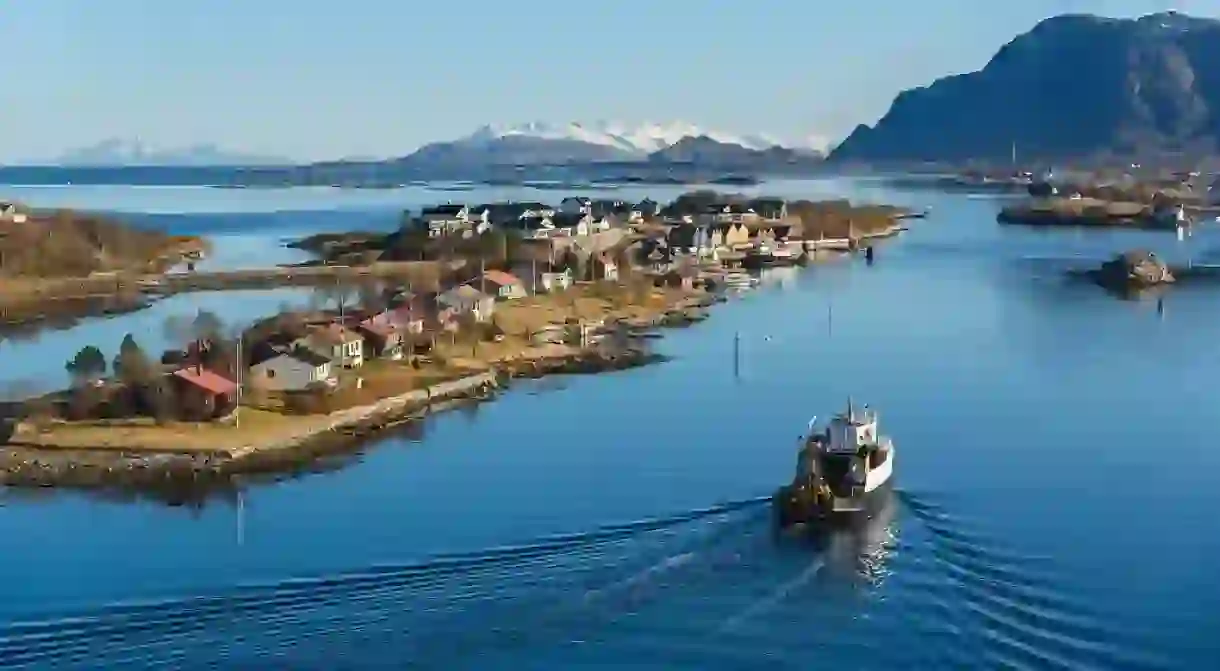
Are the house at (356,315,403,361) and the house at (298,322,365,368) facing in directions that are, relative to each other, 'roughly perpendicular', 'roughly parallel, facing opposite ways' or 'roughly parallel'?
roughly parallel

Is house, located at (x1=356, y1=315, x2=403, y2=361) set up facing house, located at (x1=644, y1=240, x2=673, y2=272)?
no

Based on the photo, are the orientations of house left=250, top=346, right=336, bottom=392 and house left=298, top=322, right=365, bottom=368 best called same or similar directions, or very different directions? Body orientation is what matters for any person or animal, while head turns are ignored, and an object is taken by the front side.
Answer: same or similar directions

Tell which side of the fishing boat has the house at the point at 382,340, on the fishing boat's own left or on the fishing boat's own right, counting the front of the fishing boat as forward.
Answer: on the fishing boat's own left

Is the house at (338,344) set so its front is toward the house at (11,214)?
no

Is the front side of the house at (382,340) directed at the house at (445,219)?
no

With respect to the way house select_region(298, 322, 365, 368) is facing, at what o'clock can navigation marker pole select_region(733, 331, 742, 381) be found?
The navigation marker pole is roughly at 10 o'clock from the house.

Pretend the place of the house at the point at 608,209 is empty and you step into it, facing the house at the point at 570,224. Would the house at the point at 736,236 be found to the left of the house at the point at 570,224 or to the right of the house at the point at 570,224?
left

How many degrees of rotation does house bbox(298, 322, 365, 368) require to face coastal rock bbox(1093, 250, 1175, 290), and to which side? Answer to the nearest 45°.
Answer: approximately 90° to its left
